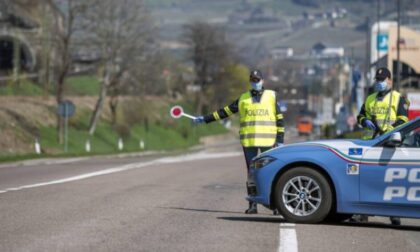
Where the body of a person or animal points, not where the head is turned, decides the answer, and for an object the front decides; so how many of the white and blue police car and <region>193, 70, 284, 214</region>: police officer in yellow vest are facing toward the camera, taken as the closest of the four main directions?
1

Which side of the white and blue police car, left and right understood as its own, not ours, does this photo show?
left

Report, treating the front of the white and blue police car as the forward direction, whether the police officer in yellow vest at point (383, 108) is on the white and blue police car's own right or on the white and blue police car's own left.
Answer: on the white and blue police car's own right

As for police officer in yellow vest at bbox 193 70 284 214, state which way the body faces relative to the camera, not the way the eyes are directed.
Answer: toward the camera

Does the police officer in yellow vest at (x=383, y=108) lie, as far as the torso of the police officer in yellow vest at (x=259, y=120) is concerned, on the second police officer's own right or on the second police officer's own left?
on the second police officer's own left

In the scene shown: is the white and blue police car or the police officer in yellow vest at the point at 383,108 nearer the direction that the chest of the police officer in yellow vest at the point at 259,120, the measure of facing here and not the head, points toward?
the white and blue police car

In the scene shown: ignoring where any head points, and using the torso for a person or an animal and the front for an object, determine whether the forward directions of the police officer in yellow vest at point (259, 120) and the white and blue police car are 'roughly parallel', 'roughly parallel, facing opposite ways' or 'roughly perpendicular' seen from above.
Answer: roughly perpendicular
